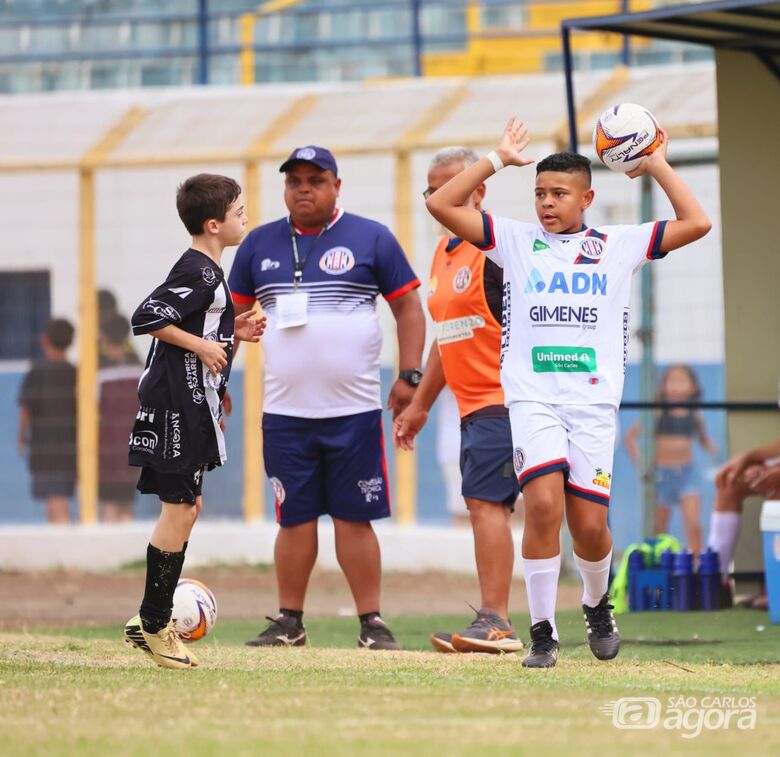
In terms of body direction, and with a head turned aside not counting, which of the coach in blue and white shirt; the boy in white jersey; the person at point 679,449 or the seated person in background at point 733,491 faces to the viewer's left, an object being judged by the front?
the seated person in background at point 733,491

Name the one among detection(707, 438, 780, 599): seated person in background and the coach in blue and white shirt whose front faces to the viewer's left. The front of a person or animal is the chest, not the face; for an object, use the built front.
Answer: the seated person in background

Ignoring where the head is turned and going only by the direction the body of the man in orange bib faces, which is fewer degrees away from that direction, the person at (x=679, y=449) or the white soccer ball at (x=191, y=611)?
the white soccer ball

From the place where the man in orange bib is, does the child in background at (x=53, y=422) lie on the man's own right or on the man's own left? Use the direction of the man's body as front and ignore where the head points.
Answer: on the man's own right

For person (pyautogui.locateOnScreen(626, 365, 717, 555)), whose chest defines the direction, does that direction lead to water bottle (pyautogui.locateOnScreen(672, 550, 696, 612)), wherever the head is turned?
yes

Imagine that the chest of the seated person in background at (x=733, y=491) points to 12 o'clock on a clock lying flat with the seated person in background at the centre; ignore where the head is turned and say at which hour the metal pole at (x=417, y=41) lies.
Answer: The metal pole is roughly at 2 o'clock from the seated person in background.

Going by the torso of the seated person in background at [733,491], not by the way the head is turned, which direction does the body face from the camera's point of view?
to the viewer's left

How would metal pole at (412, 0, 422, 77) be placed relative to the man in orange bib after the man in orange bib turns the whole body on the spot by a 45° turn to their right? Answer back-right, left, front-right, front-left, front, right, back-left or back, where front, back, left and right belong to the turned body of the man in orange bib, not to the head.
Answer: right
